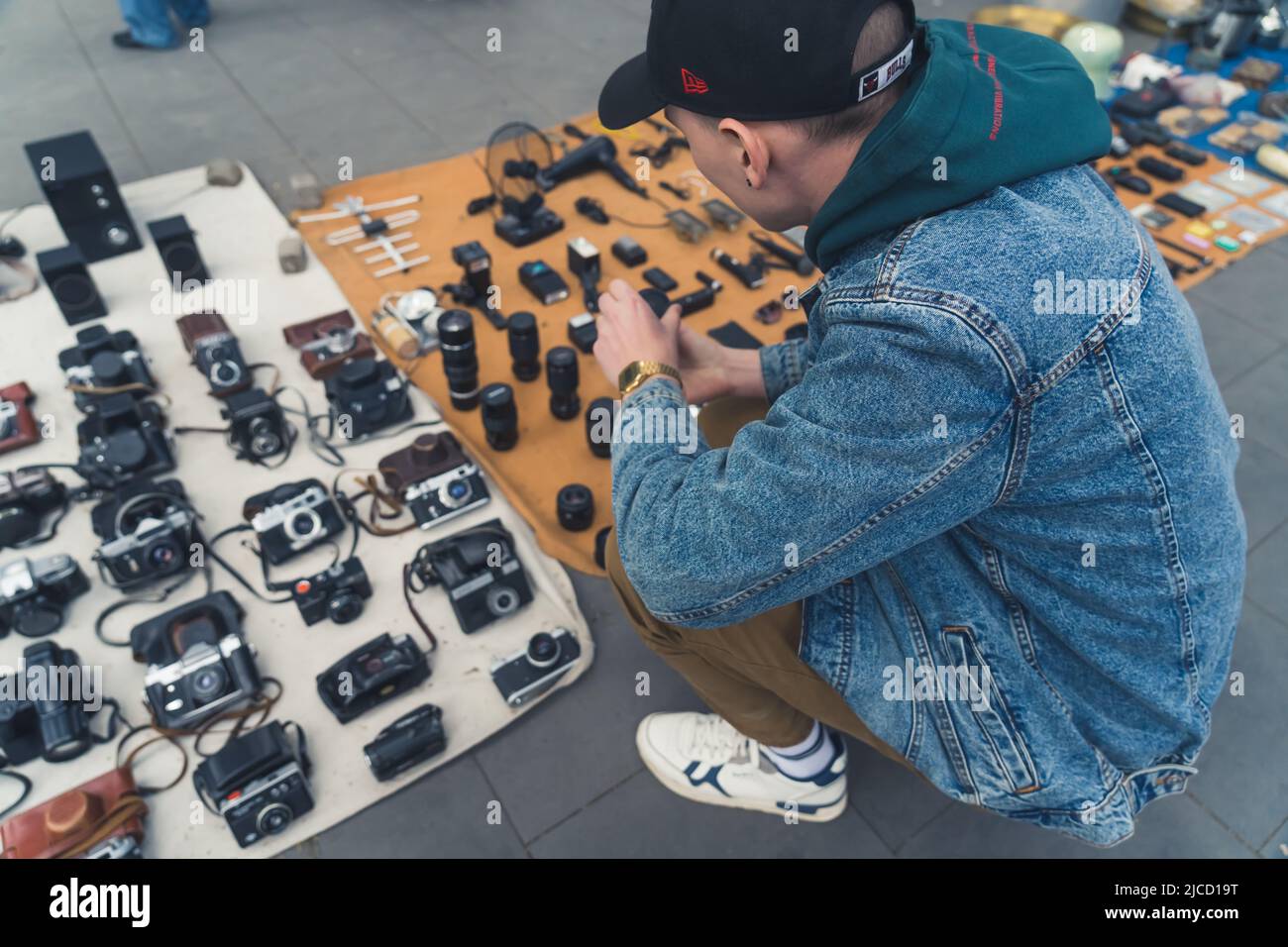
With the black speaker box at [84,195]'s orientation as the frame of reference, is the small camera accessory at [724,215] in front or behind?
in front

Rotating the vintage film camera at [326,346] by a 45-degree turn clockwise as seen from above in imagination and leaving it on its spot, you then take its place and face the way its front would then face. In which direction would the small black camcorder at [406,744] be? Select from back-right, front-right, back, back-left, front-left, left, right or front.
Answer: front

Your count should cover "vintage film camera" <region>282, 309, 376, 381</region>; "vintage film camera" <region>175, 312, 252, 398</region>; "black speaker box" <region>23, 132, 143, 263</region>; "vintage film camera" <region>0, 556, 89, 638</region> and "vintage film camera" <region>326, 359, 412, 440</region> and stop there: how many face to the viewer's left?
0

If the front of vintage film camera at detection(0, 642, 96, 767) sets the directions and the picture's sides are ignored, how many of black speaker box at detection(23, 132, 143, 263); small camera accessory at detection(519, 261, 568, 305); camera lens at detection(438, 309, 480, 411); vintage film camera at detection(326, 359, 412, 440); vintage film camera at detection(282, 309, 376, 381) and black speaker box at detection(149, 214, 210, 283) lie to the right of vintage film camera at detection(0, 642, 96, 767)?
0

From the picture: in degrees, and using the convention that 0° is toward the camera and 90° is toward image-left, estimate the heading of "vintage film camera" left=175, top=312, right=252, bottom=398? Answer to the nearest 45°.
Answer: approximately 315°

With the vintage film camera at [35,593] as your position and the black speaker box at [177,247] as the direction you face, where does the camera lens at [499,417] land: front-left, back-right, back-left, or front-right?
front-right

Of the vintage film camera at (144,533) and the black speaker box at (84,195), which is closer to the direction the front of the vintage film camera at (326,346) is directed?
the vintage film camera

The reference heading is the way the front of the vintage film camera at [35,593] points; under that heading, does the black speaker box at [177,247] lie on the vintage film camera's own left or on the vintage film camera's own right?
on the vintage film camera's own left

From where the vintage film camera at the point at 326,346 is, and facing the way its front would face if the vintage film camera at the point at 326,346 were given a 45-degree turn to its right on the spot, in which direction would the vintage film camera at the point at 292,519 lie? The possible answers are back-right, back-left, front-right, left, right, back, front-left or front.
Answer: front

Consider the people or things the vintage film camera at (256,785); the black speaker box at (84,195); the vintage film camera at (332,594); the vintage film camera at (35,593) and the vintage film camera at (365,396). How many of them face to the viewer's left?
0

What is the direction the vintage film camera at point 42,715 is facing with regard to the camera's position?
facing the viewer and to the right of the viewer

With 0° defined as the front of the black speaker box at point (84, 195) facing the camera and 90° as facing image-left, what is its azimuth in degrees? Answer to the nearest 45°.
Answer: approximately 315°

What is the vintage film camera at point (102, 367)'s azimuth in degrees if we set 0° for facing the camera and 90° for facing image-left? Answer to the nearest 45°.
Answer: approximately 0°

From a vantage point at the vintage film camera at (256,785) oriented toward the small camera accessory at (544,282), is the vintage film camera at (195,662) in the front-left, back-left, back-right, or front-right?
front-left

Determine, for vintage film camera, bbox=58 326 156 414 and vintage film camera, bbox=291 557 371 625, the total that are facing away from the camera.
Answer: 0

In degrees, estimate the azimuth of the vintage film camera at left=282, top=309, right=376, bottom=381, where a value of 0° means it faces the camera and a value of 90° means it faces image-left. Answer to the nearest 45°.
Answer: approximately 315°

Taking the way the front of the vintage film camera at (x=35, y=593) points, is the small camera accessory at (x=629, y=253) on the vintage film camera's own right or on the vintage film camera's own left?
on the vintage film camera's own left

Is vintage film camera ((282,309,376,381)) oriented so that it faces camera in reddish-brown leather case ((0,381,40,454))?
no

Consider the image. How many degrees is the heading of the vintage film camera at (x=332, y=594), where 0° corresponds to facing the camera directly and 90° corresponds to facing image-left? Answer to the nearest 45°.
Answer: approximately 315°
